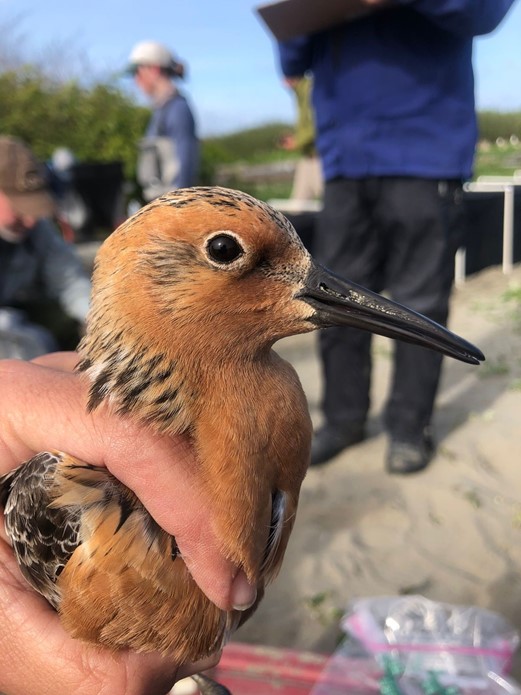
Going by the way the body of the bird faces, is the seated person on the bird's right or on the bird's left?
on the bird's left

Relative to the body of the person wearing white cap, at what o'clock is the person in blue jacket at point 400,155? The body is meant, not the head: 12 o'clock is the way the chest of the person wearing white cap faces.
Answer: The person in blue jacket is roughly at 8 o'clock from the person wearing white cap.

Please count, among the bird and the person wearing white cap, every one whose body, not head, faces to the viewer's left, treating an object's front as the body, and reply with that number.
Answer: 1

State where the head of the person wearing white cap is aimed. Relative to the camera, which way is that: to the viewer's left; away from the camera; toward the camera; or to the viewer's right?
to the viewer's left

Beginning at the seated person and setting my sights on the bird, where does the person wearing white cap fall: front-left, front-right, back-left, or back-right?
back-left

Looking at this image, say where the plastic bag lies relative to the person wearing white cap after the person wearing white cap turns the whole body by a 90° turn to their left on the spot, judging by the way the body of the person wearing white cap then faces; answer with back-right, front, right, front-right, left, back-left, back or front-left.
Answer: front

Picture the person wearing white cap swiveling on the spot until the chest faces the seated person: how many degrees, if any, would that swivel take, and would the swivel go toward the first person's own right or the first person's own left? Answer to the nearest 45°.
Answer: approximately 90° to the first person's own left

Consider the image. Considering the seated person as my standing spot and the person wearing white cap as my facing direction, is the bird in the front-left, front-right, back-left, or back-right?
back-right

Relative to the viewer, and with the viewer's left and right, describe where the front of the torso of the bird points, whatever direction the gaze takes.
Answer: facing to the right of the viewer

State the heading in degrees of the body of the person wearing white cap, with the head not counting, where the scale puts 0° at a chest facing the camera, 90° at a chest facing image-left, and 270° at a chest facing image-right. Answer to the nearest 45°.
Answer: approximately 90°
